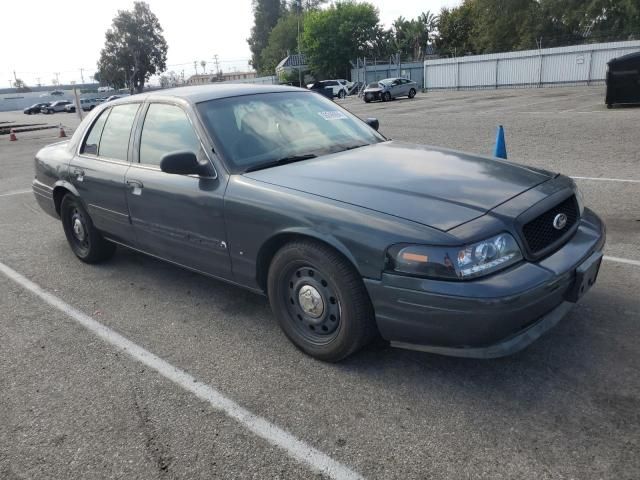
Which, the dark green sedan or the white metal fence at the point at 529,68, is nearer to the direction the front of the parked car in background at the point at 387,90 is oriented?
the dark green sedan

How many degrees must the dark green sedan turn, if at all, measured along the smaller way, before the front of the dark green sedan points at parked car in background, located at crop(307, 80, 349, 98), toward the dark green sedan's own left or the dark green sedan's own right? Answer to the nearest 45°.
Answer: approximately 135° to the dark green sedan's own left

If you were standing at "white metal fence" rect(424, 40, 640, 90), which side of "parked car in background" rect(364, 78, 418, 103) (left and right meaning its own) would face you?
back

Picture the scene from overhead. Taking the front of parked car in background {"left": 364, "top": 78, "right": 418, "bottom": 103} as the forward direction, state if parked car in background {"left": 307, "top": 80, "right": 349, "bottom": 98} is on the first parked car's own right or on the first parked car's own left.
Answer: on the first parked car's own right

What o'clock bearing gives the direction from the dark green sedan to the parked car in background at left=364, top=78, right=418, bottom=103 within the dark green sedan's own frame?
The parked car in background is roughly at 8 o'clock from the dark green sedan.

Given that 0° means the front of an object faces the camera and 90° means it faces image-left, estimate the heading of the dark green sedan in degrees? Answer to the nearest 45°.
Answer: approximately 315°

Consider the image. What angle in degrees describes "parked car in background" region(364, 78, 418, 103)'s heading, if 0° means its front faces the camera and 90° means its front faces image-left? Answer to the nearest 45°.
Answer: approximately 45°

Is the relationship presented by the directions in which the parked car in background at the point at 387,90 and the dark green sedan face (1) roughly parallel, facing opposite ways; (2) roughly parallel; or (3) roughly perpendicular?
roughly perpendicular

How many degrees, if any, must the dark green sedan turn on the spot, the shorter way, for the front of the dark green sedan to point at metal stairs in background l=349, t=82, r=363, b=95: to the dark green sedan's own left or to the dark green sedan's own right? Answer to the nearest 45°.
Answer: approximately 135° to the dark green sedan's own left
